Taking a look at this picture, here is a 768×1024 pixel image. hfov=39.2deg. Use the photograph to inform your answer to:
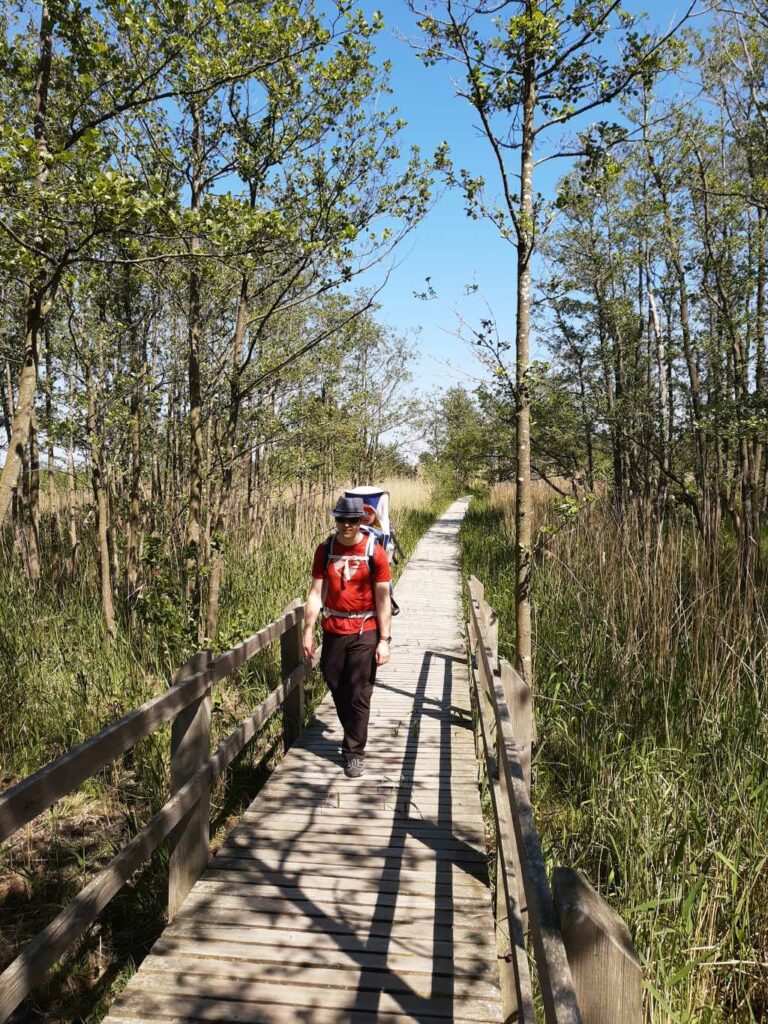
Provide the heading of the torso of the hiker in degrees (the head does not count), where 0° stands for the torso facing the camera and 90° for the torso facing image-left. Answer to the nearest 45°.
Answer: approximately 0°

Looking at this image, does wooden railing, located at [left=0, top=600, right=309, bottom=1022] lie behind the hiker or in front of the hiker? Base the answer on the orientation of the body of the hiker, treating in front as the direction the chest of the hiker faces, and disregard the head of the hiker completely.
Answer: in front
